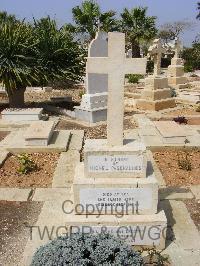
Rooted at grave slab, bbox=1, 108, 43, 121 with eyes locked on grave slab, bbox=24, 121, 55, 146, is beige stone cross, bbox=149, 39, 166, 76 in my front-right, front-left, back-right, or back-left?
back-left

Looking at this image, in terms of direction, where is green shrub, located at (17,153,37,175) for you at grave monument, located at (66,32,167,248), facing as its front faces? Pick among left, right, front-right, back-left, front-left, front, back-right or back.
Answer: back-right

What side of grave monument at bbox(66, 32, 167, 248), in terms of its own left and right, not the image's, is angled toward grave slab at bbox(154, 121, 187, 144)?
back

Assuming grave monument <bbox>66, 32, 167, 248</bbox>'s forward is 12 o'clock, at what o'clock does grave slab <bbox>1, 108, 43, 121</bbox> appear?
The grave slab is roughly at 5 o'clock from the grave monument.

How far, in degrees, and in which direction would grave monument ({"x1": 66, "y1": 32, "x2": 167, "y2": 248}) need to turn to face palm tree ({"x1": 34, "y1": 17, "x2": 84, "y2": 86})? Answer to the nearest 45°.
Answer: approximately 180°

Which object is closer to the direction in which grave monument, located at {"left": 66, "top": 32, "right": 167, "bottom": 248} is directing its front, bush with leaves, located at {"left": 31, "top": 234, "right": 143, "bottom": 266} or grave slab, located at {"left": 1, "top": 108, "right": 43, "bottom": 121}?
the bush with leaves

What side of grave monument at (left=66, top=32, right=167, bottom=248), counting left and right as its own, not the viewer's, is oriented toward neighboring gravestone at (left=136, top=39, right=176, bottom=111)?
back

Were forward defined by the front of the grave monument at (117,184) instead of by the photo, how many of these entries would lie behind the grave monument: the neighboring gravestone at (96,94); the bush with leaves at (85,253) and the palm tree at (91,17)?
2

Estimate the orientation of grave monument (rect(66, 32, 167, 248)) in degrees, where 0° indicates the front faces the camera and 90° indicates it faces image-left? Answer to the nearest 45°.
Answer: approximately 0°

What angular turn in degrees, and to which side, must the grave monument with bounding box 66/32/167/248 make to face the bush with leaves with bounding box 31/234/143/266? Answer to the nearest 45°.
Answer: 0° — it already faces it

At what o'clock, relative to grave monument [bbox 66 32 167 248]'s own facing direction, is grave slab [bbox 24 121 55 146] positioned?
The grave slab is roughly at 5 o'clock from the grave monument.

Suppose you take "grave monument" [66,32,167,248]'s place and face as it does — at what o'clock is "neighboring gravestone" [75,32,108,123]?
The neighboring gravestone is roughly at 6 o'clock from the grave monument.

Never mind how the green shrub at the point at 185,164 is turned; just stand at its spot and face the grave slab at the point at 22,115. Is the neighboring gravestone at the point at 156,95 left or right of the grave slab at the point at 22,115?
right
